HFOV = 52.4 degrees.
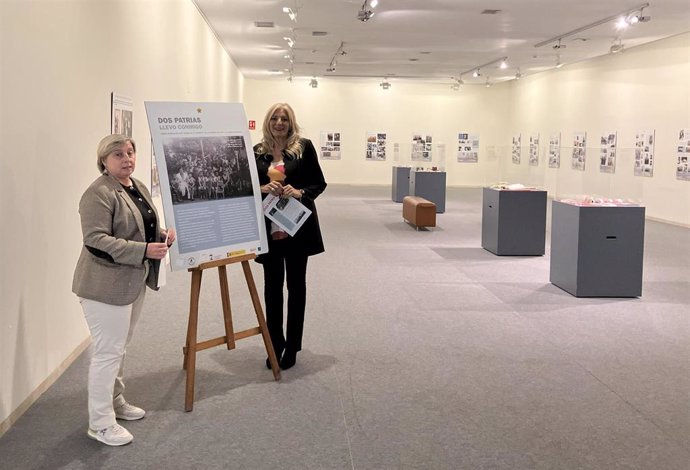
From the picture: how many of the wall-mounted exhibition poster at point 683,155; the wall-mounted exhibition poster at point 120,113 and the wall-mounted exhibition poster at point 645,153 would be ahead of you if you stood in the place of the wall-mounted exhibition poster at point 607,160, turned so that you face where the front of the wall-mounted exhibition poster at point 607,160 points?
1

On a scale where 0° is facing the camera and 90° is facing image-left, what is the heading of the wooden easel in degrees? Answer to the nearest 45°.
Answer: approximately 315°

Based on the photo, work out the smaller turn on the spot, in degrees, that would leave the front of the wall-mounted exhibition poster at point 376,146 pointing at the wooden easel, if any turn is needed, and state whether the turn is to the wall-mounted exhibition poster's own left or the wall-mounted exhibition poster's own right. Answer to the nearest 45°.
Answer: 0° — it already faces it

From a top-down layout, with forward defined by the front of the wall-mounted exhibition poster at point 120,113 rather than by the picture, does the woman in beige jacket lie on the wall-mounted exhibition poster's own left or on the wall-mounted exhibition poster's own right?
on the wall-mounted exhibition poster's own right

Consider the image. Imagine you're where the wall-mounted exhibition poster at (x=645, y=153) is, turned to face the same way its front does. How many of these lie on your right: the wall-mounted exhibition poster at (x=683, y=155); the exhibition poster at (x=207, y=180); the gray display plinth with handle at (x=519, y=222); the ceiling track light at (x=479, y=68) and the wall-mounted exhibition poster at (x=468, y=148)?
2

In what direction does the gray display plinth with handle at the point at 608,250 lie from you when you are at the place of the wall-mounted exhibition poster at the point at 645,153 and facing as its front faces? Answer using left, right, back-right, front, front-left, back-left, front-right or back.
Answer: front-left

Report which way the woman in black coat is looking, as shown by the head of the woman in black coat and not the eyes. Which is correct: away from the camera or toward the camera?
toward the camera

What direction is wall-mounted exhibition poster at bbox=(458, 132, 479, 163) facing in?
toward the camera

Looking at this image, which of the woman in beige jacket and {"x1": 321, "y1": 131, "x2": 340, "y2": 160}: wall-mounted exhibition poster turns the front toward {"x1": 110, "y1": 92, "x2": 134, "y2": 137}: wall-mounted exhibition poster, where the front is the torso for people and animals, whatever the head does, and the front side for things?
{"x1": 321, "y1": 131, "x2": 340, "y2": 160}: wall-mounted exhibition poster

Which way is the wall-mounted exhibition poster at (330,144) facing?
toward the camera

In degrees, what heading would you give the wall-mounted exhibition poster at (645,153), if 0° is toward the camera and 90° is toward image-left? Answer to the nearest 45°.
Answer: approximately 45°

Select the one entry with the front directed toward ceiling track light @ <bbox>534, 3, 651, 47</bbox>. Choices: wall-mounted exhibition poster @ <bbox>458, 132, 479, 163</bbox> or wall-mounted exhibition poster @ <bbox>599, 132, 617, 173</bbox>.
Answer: wall-mounted exhibition poster @ <bbox>458, 132, 479, 163</bbox>

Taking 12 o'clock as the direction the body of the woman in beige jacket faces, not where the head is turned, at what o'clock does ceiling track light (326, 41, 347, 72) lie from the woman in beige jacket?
The ceiling track light is roughly at 8 o'clock from the woman in beige jacket.

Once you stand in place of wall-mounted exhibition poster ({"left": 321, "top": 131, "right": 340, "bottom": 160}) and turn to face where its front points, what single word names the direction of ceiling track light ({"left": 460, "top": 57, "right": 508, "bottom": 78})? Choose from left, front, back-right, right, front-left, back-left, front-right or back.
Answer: front-left

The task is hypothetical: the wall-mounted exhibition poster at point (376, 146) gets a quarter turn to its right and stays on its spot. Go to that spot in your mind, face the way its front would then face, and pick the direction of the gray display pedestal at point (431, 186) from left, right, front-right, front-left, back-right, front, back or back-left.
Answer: left

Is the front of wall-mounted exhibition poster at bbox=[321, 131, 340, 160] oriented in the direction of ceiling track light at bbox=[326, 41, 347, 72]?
yes

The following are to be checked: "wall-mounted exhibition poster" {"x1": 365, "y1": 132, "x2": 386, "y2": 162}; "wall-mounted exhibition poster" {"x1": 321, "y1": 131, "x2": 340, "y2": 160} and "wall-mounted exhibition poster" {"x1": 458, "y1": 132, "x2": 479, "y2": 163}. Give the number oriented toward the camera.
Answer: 3

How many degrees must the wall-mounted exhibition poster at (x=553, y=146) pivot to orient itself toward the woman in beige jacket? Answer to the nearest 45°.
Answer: approximately 45° to its left

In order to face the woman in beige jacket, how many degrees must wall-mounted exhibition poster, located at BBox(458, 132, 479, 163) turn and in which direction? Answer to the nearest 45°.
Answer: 0° — it already faces them

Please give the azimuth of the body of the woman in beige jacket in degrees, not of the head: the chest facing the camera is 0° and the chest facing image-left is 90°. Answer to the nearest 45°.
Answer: approximately 315°

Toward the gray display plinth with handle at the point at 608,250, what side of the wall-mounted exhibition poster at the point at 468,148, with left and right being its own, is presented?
front

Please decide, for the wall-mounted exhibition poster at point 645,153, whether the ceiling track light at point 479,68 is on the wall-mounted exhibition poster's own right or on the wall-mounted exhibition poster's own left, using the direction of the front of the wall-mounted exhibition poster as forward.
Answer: on the wall-mounted exhibition poster's own right

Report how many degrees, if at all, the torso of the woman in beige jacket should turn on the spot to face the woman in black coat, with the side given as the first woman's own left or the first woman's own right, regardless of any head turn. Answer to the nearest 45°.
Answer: approximately 90° to the first woman's own left
